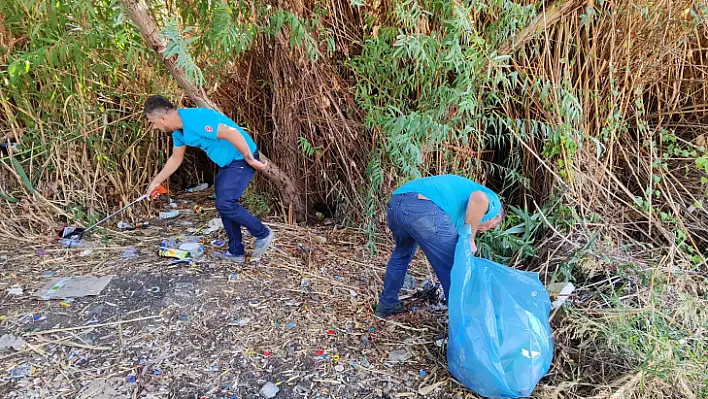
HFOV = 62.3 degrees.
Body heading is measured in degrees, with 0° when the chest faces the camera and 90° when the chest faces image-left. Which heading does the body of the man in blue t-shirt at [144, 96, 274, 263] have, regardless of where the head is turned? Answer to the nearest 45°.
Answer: approximately 90°

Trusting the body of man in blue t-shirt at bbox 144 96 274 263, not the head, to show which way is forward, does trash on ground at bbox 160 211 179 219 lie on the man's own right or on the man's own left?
on the man's own right

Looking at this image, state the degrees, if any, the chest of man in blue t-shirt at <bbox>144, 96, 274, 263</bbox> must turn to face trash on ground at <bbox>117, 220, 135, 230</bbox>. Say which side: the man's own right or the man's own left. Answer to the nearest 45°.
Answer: approximately 45° to the man's own right

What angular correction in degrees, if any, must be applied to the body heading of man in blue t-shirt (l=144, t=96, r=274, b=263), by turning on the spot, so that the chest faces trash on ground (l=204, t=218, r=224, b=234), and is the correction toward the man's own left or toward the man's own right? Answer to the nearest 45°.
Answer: approximately 90° to the man's own right

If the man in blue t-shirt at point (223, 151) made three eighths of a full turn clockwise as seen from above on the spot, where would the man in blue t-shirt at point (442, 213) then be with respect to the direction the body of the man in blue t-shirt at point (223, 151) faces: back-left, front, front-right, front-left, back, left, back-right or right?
right

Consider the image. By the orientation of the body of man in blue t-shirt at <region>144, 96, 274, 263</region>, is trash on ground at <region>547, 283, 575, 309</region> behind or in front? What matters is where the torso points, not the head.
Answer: behind

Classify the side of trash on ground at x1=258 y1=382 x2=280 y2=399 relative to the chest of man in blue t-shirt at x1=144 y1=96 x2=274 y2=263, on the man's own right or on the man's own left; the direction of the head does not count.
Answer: on the man's own left

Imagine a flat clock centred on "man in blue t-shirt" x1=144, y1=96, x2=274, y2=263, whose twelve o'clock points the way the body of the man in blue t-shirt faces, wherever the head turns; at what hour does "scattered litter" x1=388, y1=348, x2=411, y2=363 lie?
The scattered litter is roughly at 8 o'clock from the man in blue t-shirt.

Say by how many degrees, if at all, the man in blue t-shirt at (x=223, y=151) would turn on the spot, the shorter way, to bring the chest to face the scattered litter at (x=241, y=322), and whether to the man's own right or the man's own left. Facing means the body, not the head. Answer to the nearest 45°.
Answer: approximately 90° to the man's own left

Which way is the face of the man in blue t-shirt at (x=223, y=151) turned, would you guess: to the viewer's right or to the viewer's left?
to the viewer's left

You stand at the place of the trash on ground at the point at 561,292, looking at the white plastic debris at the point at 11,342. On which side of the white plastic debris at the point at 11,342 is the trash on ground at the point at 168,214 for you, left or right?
right
